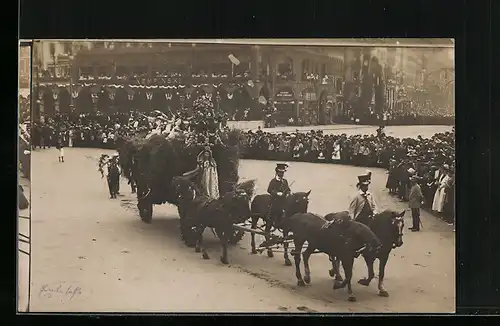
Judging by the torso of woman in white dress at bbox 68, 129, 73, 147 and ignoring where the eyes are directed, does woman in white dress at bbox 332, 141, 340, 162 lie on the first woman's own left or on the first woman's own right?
on the first woman's own left

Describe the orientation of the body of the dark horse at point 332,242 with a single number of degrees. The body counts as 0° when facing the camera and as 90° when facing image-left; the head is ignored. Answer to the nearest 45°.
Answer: approximately 315°

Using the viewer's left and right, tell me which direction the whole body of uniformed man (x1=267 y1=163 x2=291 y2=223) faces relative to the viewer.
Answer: facing the viewer and to the right of the viewer

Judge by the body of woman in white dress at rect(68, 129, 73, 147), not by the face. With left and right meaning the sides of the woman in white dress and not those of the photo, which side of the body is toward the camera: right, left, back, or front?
front

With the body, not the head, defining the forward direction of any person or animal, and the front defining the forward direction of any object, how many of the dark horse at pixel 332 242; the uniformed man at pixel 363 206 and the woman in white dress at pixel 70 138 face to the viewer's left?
0
